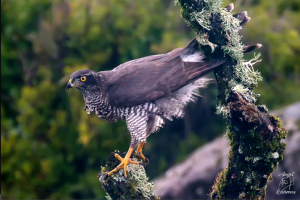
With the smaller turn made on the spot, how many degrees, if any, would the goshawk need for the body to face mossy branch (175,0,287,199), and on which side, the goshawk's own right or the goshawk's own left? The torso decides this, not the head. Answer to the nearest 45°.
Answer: approximately 135° to the goshawk's own left

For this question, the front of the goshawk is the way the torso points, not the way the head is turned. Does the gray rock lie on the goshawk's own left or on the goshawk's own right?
on the goshawk's own right

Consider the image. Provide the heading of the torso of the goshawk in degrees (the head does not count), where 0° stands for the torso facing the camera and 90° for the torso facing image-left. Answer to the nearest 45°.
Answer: approximately 90°
